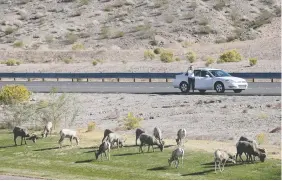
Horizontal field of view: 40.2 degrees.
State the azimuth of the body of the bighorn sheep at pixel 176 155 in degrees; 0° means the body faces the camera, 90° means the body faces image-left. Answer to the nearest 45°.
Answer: approximately 45°

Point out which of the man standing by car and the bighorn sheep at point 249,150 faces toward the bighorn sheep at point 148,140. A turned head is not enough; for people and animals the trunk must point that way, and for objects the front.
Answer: the man standing by car

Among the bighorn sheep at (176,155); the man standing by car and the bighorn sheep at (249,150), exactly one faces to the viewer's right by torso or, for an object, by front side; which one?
the bighorn sheep at (249,150)

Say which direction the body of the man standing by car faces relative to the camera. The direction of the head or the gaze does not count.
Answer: toward the camera

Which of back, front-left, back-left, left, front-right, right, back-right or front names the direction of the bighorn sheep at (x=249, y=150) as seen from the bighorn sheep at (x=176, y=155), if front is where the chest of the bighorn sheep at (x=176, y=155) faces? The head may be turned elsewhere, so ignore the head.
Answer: back-left

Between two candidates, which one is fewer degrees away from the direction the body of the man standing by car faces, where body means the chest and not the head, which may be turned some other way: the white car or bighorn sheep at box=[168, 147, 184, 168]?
the bighorn sheep

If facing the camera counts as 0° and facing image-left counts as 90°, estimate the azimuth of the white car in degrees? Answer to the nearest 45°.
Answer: approximately 315°

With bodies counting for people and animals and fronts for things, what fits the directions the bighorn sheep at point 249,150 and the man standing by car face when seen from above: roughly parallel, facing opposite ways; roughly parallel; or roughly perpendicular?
roughly perpendicular

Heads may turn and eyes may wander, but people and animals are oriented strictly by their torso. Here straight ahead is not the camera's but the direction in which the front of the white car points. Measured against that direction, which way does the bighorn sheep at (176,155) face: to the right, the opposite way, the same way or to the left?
to the right

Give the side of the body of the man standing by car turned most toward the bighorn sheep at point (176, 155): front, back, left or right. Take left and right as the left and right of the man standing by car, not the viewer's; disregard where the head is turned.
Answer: front

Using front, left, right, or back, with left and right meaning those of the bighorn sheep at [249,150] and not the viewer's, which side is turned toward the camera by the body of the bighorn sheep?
right

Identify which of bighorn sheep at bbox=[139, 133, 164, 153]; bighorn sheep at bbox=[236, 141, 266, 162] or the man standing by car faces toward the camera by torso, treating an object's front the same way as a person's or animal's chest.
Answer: the man standing by car

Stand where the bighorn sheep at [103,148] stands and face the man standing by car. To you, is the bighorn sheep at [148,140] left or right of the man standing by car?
right

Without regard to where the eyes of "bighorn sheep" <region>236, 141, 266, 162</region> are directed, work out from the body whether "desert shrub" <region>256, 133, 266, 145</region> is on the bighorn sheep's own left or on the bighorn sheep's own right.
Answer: on the bighorn sheep's own left
